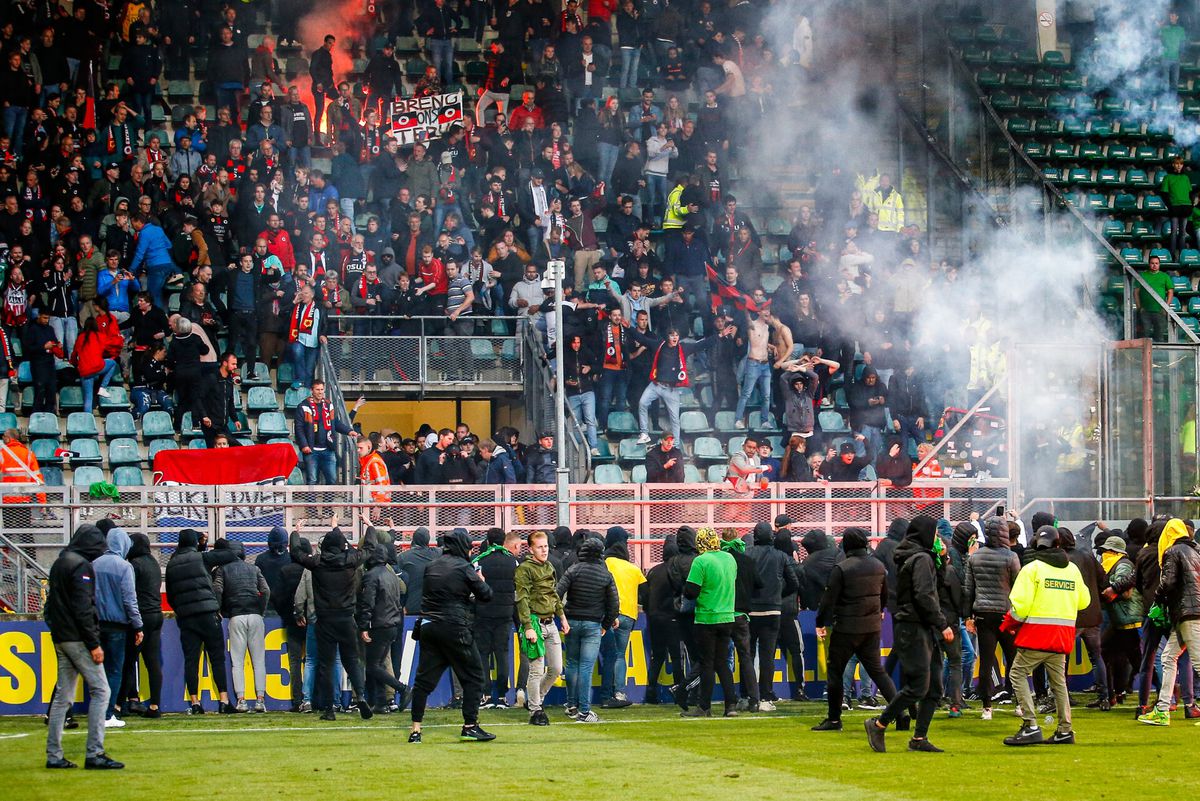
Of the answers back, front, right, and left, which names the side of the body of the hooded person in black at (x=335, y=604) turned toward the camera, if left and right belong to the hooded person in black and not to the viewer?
back

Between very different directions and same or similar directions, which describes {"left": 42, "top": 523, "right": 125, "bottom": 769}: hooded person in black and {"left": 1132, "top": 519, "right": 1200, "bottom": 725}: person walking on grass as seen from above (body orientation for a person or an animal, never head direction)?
very different directions

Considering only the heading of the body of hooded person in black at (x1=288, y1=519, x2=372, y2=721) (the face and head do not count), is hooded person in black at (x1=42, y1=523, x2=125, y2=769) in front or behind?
behind

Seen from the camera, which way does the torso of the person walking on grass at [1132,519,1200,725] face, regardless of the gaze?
to the viewer's left
